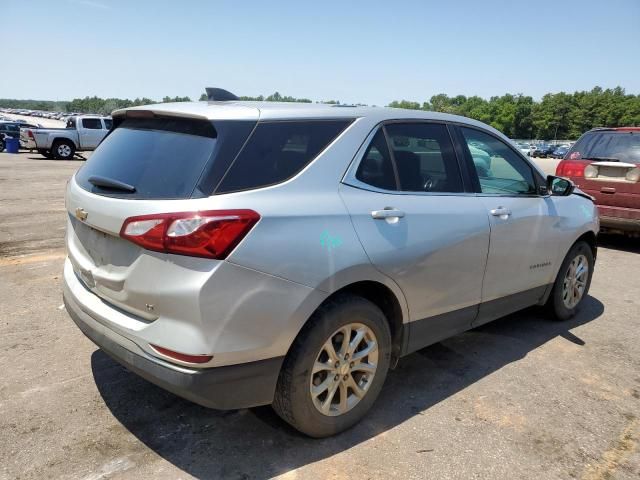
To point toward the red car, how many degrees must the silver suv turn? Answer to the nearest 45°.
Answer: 0° — it already faces it

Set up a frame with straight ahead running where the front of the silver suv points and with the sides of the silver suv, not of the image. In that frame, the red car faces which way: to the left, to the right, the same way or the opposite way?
the same way

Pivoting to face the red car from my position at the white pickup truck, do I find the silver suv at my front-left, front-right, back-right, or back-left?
front-right

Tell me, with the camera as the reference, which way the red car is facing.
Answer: facing away from the viewer

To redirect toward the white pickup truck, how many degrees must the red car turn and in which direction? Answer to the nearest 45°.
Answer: approximately 90° to its left

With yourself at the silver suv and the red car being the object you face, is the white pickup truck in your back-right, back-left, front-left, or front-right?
front-left

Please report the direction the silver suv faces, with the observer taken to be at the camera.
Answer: facing away from the viewer and to the right of the viewer

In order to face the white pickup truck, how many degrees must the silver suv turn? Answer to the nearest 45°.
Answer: approximately 90° to its left

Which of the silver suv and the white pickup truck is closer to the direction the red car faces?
the white pickup truck

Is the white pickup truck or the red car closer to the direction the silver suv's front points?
the red car

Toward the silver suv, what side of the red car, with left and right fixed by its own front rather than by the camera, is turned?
back
